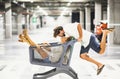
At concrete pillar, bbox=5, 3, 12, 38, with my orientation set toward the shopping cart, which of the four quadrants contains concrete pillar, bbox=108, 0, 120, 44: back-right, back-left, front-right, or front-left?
front-left

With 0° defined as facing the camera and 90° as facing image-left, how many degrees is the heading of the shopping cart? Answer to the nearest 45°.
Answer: approximately 90°

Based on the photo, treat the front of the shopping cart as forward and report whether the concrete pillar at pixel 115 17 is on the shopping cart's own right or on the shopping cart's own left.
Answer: on the shopping cart's own right

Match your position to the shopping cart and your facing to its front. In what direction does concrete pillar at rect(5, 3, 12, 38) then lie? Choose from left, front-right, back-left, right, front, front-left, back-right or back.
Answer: right
